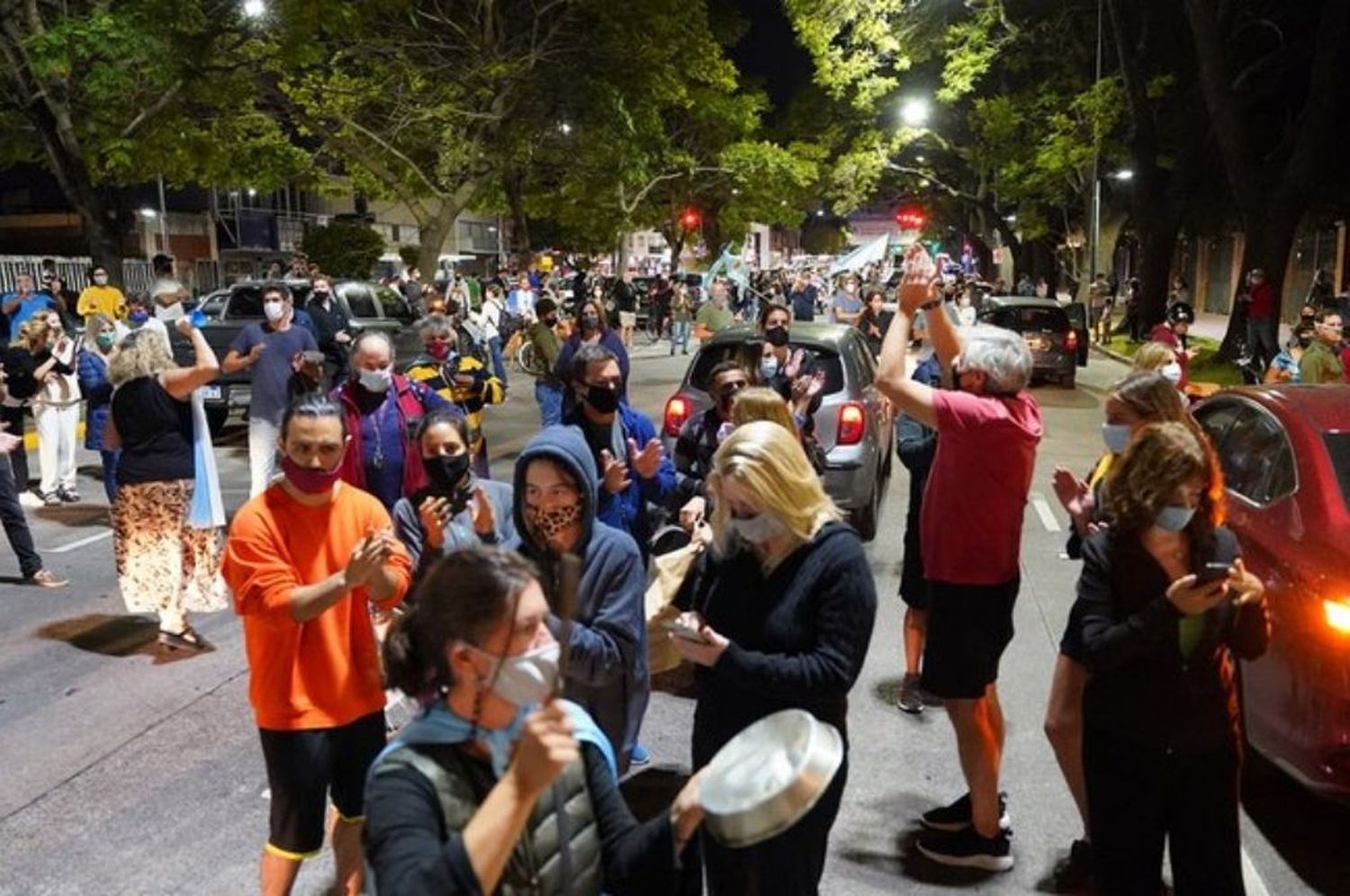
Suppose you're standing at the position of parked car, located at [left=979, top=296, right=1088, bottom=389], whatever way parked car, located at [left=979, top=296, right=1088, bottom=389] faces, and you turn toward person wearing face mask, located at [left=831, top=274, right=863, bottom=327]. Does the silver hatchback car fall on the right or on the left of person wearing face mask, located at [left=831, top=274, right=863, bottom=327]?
left

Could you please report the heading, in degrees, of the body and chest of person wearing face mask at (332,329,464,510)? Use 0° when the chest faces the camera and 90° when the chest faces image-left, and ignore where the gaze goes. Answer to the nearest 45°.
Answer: approximately 0°

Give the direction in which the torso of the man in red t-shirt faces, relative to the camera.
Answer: to the viewer's left

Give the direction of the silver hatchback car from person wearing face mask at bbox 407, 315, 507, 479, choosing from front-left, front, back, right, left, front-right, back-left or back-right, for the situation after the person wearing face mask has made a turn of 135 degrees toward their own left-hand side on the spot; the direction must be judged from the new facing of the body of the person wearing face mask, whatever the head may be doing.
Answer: front-right

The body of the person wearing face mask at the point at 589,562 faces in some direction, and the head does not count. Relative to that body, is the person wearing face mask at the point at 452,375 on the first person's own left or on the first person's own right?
on the first person's own right

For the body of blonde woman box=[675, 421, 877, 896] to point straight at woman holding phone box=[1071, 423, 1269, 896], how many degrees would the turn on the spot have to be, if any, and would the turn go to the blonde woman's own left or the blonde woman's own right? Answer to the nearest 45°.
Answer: approximately 135° to the blonde woman's own left
